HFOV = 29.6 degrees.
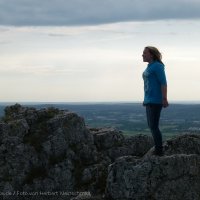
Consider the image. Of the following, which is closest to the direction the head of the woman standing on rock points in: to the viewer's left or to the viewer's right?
to the viewer's left

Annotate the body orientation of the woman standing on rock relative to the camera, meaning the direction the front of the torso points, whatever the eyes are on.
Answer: to the viewer's left
